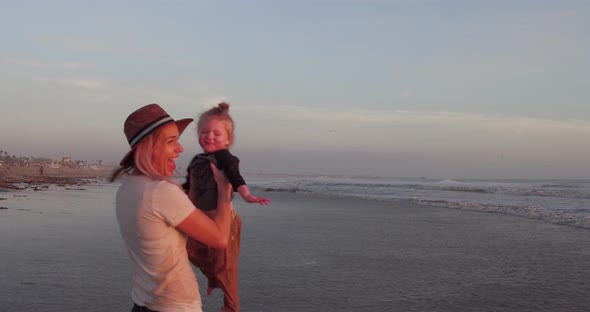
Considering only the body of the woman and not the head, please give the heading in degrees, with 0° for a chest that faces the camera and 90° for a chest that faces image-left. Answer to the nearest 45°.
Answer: approximately 225°
